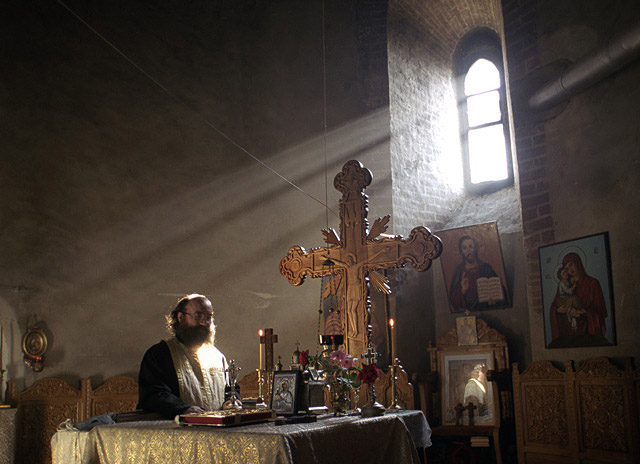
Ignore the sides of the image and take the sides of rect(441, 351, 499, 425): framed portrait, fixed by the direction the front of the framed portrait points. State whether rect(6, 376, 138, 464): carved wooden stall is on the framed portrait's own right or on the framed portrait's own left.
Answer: on the framed portrait's own right

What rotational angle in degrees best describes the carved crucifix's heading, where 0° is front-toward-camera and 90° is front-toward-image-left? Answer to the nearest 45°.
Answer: approximately 45°

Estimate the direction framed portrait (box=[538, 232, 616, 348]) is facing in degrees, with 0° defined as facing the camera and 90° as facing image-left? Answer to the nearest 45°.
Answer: approximately 45°

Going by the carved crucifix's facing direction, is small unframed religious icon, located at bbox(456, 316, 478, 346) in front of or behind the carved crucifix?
behind

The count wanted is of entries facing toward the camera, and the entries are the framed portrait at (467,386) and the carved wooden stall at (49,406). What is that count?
2

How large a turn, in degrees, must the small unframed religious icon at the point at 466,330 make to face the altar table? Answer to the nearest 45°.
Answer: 0° — it already faces it
